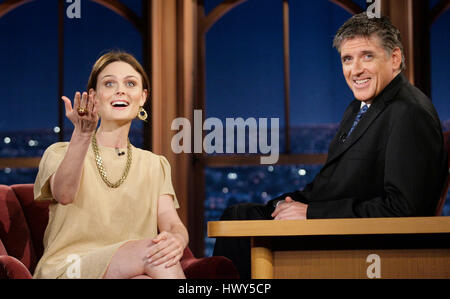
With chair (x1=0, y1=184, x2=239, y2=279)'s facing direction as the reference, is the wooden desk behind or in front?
in front

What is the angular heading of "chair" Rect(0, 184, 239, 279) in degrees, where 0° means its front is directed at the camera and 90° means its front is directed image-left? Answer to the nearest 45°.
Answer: approximately 315°

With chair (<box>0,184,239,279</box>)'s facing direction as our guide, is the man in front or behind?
in front

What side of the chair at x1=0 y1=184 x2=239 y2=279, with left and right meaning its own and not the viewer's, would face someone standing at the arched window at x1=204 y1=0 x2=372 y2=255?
left

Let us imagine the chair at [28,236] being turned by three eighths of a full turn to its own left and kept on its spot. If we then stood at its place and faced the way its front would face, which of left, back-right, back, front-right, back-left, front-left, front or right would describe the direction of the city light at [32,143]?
front

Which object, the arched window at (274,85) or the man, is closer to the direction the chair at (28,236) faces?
the man

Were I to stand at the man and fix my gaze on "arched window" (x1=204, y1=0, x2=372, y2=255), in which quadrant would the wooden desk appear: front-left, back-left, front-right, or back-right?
back-left
